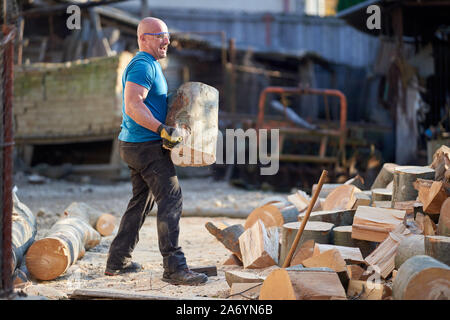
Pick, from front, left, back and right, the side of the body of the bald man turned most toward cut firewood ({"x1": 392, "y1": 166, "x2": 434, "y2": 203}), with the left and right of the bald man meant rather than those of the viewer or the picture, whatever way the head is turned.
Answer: front

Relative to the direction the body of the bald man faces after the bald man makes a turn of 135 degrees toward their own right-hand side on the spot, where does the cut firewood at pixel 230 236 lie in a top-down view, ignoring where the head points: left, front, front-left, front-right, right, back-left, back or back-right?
back

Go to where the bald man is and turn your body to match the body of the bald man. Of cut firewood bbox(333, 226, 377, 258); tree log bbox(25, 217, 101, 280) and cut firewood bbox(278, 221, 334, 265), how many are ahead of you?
2

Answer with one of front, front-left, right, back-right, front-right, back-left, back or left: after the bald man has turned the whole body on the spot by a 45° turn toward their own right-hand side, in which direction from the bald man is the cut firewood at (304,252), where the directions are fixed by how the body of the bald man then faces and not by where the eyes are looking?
front-left

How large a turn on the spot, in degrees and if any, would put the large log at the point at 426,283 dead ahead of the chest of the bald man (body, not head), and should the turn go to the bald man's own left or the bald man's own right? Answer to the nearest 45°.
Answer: approximately 45° to the bald man's own right

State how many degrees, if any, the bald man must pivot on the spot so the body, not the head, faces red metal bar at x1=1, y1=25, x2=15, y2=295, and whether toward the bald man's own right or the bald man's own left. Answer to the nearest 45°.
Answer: approximately 135° to the bald man's own right

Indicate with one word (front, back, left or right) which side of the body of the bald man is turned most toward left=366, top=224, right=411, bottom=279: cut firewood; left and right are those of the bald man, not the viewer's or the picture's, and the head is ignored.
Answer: front

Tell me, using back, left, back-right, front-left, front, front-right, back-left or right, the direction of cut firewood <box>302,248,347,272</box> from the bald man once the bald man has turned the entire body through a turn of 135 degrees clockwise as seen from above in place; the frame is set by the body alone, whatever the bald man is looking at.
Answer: left

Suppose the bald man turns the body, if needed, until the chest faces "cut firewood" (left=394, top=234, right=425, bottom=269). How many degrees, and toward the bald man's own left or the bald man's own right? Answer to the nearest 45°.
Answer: approximately 45° to the bald man's own right

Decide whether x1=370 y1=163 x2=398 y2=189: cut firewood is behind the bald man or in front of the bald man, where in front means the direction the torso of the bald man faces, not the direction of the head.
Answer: in front

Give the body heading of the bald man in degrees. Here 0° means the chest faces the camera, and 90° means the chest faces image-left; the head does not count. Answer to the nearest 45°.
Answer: approximately 270°

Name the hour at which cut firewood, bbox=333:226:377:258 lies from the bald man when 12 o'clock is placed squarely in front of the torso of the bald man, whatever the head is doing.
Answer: The cut firewood is roughly at 12 o'clock from the bald man.

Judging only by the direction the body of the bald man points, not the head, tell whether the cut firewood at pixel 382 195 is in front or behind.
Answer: in front

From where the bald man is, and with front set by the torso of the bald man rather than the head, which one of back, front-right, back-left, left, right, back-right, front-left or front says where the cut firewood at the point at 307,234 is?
front

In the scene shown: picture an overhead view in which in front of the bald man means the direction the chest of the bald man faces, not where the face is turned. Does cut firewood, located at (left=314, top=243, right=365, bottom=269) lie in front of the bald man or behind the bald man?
in front

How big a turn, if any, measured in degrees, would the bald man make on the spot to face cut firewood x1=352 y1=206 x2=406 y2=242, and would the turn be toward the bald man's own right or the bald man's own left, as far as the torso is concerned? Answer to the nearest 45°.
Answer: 0° — they already face it
